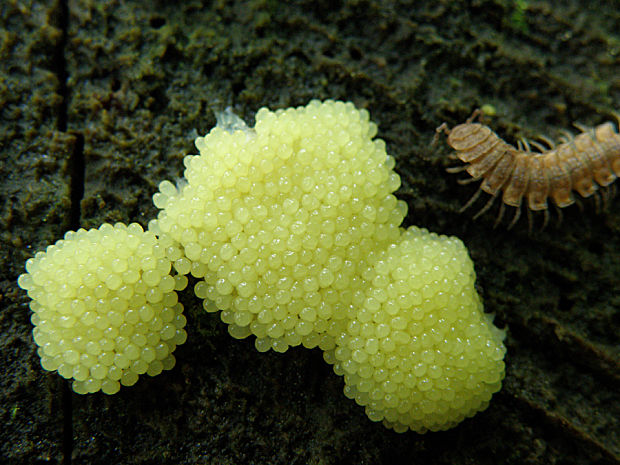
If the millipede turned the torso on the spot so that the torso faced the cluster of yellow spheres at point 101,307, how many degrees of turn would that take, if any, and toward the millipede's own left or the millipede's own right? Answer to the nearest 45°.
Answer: approximately 45° to the millipede's own left

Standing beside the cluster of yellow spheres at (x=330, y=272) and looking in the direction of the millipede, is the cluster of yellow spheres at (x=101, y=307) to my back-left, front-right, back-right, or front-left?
back-left

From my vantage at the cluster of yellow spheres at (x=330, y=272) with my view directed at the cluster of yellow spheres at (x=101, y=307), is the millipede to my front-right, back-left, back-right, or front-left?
back-right

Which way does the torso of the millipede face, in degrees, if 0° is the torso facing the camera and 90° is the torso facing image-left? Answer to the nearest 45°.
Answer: approximately 90°
